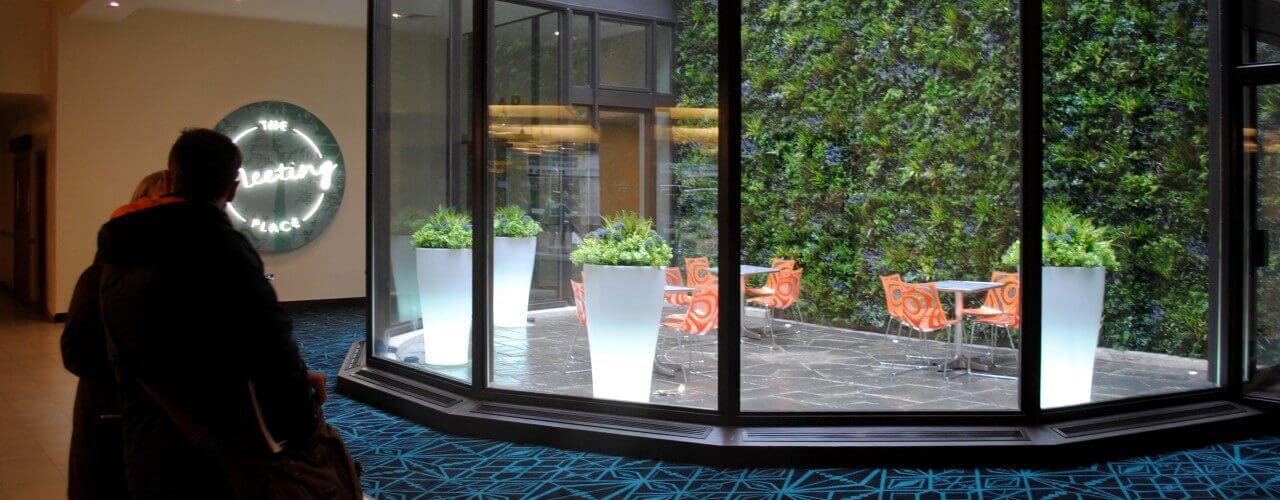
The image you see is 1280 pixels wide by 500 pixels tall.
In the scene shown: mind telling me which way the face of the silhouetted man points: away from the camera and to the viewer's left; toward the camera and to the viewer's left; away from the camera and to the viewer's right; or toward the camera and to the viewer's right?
away from the camera and to the viewer's right

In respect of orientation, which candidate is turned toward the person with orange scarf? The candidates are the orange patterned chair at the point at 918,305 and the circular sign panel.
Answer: the circular sign panel

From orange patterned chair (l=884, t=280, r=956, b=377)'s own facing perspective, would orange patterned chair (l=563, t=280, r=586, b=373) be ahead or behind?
behind

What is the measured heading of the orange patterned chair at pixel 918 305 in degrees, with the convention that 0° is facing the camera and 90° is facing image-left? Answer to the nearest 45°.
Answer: approximately 225°

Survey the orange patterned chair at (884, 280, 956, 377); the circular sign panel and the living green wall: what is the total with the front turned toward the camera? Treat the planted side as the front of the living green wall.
2

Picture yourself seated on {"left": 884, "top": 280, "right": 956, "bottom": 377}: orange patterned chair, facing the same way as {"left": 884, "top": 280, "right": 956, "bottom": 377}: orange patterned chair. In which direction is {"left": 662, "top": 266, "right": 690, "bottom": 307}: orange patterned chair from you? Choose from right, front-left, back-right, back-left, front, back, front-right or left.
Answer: back-left

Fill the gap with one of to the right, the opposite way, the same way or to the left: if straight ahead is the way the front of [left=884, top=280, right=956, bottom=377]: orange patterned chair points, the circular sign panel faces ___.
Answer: to the right

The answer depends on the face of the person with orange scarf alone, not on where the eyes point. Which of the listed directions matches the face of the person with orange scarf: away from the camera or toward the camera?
away from the camera

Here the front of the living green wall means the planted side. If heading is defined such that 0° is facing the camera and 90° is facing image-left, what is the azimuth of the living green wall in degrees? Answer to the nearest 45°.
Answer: approximately 0°
